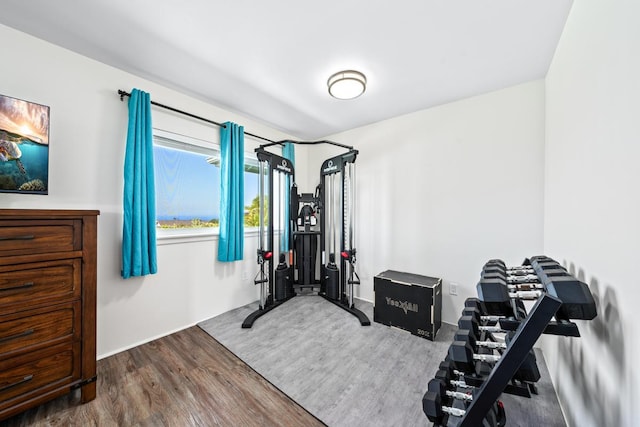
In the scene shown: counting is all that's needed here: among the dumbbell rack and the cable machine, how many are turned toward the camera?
1

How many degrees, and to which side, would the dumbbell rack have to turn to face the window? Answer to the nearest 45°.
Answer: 0° — it already faces it

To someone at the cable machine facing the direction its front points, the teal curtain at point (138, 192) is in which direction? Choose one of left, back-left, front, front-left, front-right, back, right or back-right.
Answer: front-right

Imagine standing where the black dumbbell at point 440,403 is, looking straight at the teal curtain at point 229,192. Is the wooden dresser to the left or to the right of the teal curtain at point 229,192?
left

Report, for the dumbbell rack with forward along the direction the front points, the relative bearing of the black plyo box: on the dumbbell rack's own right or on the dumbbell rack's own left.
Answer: on the dumbbell rack's own right

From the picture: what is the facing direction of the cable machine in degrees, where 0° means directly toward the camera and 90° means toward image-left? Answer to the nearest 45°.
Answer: approximately 0°

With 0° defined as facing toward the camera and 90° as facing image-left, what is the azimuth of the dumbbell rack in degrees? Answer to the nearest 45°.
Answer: approximately 90°

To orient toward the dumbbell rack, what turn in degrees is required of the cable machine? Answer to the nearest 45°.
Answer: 0° — it already faces it

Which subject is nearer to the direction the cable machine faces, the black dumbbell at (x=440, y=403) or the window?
the black dumbbell
